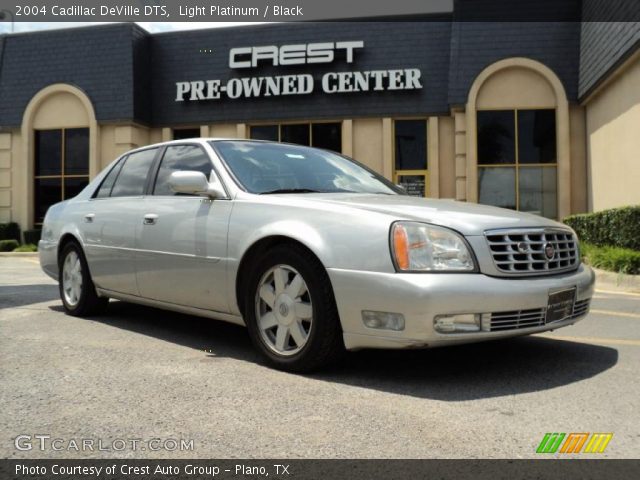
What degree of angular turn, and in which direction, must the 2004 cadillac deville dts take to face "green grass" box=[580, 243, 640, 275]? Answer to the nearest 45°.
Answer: approximately 90° to its left

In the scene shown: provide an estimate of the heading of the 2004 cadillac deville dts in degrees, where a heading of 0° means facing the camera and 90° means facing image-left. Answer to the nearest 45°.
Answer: approximately 315°

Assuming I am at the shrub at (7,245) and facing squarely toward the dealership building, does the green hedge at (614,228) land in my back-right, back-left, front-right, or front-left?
front-right

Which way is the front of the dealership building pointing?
toward the camera

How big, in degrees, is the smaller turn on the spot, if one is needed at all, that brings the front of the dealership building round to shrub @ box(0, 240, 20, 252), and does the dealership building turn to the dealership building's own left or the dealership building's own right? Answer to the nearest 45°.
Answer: approximately 90° to the dealership building's own right

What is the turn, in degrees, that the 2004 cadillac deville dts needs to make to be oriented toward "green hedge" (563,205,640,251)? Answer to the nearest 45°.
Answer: approximately 90° to its left

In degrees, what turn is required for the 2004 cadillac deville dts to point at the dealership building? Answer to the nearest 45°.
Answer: approximately 135° to its left

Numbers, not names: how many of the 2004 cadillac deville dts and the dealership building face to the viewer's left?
0

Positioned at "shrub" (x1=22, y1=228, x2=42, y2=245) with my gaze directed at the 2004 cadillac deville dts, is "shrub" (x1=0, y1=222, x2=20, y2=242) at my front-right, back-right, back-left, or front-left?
back-right

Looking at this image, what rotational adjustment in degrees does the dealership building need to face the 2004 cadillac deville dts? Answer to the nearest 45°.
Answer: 0° — it already faces it
